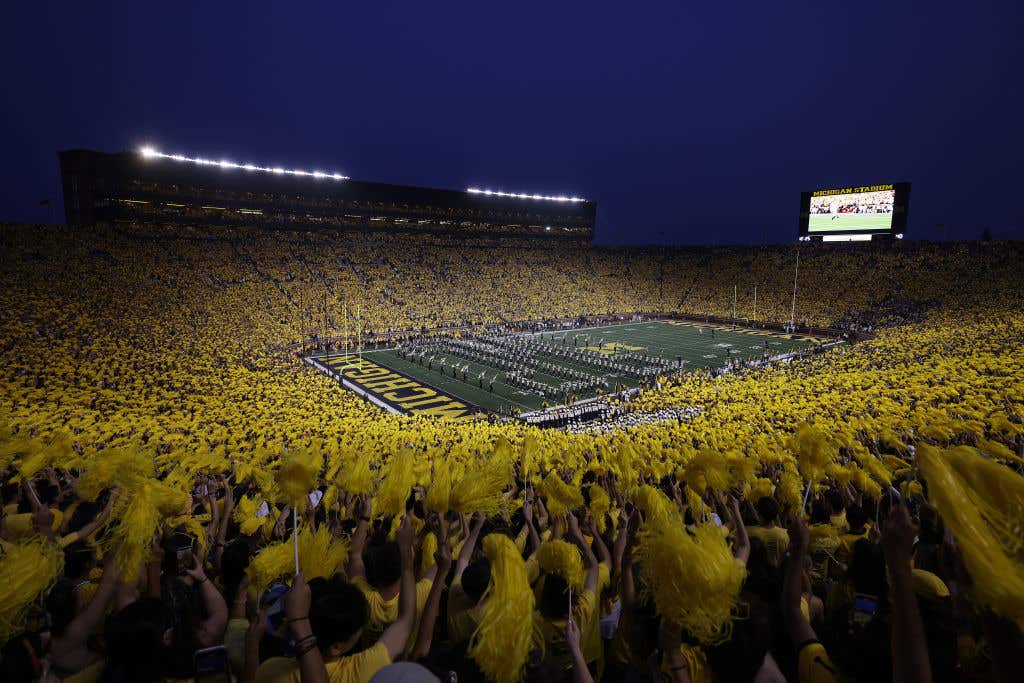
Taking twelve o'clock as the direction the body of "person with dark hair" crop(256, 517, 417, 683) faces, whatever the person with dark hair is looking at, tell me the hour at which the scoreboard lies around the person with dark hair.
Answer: The scoreboard is roughly at 2 o'clock from the person with dark hair.

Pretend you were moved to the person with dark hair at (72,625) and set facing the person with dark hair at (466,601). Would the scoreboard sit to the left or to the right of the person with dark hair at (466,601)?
left

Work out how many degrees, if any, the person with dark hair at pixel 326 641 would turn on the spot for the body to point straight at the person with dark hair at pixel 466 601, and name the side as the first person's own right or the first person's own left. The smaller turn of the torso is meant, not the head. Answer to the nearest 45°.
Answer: approximately 45° to the first person's own right

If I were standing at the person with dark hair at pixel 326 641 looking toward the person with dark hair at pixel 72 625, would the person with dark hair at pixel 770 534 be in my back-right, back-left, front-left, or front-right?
back-right

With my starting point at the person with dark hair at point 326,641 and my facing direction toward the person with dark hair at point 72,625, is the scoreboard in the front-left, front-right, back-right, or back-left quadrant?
back-right

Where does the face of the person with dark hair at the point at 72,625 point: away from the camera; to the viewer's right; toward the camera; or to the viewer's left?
away from the camera

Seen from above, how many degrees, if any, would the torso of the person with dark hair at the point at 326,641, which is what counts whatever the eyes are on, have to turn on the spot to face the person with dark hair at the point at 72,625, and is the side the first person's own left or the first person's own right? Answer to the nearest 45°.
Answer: approximately 45° to the first person's own left

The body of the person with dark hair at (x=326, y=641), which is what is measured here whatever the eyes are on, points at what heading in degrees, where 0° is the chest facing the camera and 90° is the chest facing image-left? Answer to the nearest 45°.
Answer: approximately 180°

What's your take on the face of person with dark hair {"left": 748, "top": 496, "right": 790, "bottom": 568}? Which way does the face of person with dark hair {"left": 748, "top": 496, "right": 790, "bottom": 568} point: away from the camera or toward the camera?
away from the camera

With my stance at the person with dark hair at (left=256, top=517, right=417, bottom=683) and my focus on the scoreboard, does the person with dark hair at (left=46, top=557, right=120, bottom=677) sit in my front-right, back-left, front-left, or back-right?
back-left

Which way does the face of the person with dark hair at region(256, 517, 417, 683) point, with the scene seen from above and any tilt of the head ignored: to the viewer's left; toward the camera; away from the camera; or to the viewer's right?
away from the camera

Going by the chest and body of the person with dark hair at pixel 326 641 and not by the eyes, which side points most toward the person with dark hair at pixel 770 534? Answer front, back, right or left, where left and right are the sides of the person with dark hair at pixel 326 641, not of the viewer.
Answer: right
